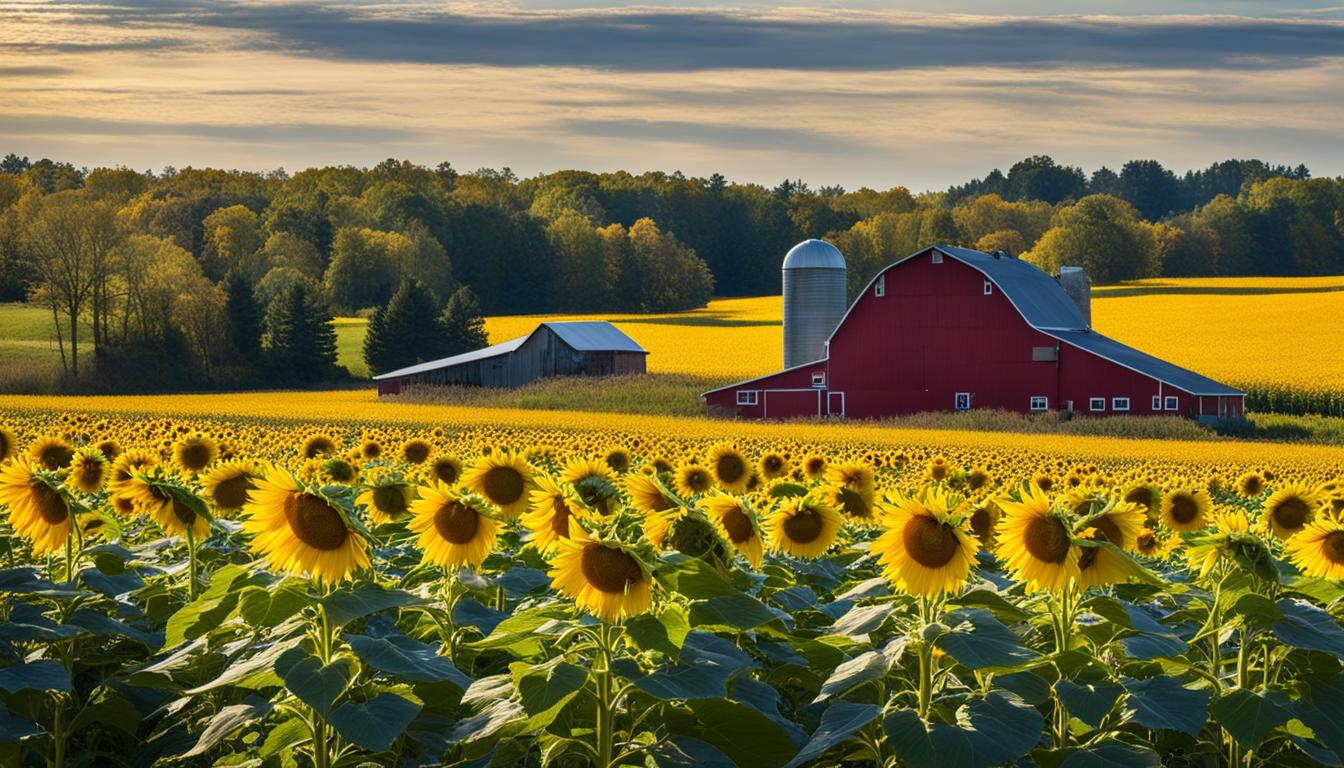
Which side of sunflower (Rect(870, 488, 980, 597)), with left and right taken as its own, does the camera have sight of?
front

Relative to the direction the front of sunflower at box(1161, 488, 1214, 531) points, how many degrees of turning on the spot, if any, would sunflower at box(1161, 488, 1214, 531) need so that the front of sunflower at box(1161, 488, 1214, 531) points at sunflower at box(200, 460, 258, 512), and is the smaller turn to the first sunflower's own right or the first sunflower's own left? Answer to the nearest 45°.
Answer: approximately 45° to the first sunflower's own right

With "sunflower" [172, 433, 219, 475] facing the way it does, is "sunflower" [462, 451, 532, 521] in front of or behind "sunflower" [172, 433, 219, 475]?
in front

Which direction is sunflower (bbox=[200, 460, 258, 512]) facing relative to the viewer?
toward the camera

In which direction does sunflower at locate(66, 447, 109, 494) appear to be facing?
toward the camera

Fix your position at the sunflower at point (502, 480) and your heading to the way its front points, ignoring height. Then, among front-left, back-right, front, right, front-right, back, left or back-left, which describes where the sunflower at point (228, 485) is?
back-right

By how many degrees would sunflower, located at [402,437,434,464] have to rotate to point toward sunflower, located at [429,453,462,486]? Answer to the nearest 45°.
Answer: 0° — it already faces it

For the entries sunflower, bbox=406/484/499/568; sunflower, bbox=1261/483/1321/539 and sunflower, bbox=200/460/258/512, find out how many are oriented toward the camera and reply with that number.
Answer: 3

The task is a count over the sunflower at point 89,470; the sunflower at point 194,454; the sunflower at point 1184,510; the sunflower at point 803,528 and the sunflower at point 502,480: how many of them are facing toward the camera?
5

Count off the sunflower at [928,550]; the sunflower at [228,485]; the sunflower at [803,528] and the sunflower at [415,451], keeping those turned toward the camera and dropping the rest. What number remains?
4

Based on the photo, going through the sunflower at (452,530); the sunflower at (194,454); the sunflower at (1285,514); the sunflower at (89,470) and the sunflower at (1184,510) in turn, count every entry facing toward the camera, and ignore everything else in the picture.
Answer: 5

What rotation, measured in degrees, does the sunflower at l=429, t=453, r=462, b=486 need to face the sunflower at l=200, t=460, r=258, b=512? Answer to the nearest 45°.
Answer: approximately 45° to its right

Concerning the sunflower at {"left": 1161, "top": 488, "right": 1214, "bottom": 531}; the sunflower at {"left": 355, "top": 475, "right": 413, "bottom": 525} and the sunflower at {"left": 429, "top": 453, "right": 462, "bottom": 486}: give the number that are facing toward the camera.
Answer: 3

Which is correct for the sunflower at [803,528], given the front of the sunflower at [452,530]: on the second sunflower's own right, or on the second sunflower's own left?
on the second sunflower's own left

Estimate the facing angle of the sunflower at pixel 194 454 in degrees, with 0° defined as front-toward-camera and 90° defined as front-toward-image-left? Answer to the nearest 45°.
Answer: approximately 0°

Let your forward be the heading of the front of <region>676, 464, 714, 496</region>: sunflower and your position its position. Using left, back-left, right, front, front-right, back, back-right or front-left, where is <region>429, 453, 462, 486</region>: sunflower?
right
